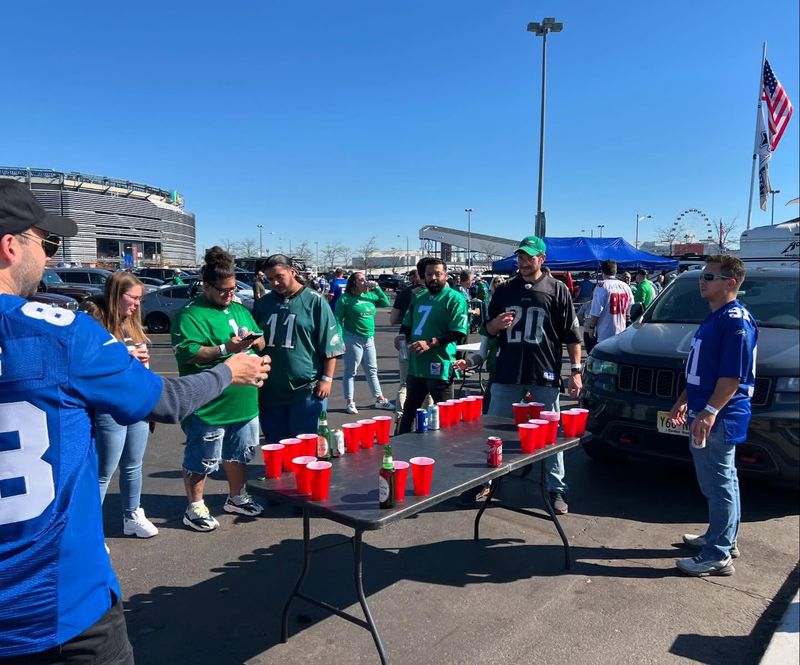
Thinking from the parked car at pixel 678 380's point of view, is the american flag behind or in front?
behind

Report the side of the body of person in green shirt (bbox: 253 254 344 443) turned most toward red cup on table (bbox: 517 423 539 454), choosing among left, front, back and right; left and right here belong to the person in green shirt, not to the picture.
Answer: left

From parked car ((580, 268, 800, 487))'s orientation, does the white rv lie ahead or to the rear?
to the rear

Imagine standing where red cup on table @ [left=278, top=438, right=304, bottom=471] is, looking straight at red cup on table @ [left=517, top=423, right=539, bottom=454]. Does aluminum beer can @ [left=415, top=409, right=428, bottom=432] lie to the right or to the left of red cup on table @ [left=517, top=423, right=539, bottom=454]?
left

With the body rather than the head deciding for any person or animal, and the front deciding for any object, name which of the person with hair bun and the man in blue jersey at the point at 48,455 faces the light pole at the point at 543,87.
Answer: the man in blue jersey

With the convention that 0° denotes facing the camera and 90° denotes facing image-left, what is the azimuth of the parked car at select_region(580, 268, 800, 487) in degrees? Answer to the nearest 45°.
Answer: approximately 45°

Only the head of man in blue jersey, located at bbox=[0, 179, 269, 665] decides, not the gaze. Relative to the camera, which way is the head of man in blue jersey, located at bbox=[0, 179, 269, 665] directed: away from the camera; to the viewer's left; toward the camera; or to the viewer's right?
to the viewer's right
